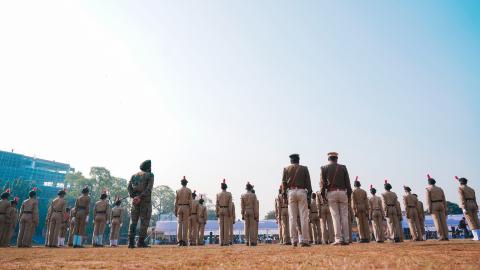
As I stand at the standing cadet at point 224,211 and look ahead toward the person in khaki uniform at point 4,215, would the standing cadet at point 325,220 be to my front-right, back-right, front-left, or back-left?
back-right

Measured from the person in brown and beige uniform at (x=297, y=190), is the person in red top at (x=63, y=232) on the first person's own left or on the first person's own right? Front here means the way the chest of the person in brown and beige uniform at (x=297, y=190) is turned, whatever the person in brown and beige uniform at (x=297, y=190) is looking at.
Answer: on the first person's own left

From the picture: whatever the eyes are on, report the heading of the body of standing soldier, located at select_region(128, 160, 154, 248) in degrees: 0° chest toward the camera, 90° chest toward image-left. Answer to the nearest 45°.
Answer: approximately 225°

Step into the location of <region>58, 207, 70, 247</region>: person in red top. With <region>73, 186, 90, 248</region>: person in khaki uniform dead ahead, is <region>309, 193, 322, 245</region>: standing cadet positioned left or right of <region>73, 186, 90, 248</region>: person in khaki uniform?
left

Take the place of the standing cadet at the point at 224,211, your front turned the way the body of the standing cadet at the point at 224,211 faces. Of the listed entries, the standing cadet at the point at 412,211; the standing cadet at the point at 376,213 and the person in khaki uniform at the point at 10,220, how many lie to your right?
2

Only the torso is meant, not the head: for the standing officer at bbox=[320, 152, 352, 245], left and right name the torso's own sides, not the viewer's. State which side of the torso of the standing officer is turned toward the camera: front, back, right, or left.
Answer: back

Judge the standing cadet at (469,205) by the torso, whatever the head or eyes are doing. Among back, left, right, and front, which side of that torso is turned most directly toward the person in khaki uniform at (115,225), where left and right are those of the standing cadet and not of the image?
left

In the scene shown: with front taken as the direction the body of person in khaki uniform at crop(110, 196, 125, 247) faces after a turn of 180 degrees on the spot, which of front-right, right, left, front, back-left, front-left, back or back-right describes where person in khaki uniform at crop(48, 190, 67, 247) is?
front-right

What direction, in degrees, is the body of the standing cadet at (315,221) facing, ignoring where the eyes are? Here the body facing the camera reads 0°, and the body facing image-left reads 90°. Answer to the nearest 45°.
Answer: approximately 180°
